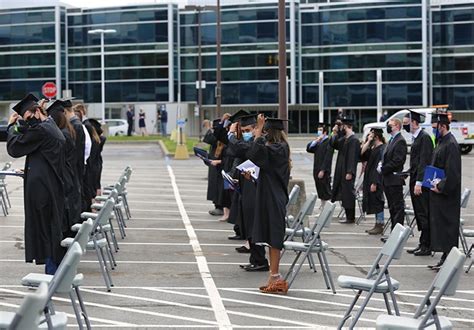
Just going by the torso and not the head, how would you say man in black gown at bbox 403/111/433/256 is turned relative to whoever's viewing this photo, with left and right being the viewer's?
facing to the left of the viewer

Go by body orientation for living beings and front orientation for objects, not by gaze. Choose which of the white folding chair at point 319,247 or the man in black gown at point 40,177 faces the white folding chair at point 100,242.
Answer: the white folding chair at point 319,247

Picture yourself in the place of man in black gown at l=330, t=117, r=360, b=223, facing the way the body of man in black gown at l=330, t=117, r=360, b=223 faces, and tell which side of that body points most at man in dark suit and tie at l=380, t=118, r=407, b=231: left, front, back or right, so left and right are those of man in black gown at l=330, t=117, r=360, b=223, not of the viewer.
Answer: left

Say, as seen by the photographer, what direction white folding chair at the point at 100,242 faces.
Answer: facing to the left of the viewer

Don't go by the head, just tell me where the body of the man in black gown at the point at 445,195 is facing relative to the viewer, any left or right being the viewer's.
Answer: facing to the left of the viewer

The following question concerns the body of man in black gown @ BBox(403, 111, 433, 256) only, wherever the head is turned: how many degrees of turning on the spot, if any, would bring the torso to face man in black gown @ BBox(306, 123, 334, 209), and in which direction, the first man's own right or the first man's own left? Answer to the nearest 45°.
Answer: approximately 90° to the first man's own right

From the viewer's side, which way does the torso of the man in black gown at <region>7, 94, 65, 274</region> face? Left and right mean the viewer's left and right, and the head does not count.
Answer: facing to the left of the viewer
